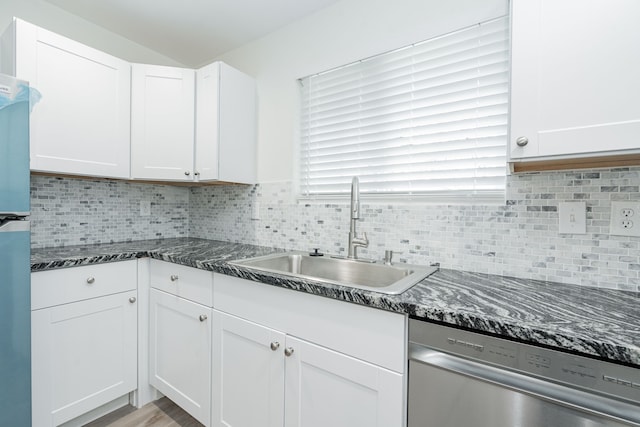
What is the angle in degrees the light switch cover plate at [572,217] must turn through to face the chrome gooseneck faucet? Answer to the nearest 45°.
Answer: approximately 90° to its right

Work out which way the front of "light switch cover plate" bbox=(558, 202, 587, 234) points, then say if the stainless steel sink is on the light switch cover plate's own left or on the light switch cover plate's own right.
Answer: on the light switch cover plate's own right

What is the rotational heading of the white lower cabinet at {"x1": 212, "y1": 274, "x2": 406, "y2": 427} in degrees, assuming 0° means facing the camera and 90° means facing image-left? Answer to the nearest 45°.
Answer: approximately 45°

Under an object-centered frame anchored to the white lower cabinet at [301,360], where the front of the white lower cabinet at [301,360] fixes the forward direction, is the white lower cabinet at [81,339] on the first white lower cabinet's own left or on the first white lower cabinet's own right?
on the first white lower cabinet's own right

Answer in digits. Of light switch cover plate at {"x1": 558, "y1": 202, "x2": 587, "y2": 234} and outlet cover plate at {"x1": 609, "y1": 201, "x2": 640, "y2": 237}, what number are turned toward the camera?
2

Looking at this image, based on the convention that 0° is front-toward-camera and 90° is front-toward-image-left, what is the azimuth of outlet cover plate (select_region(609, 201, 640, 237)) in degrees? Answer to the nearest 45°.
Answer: approximately 0°

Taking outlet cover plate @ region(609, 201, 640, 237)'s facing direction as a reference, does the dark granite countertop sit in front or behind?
in front
